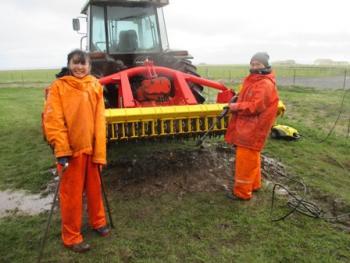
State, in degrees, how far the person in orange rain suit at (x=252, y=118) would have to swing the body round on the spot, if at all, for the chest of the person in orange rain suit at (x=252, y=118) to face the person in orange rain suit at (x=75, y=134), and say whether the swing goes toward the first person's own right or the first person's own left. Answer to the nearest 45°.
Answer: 0° — they already face them

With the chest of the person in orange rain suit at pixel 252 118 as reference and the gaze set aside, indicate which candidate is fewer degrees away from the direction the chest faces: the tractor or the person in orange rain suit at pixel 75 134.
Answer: the person in orange rain suit

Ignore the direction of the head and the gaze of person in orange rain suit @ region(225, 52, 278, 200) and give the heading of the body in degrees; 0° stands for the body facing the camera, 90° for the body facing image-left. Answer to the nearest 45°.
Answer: approximately 45°

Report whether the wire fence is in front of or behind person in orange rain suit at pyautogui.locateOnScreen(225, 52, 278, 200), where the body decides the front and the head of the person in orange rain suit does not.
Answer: behind

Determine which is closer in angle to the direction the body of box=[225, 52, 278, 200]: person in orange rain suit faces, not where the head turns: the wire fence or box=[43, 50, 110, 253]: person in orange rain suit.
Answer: the person in orange rain suit

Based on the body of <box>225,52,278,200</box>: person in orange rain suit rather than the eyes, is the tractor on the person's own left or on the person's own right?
on the person's own right

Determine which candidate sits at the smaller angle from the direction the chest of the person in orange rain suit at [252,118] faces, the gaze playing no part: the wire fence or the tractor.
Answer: the tractor
